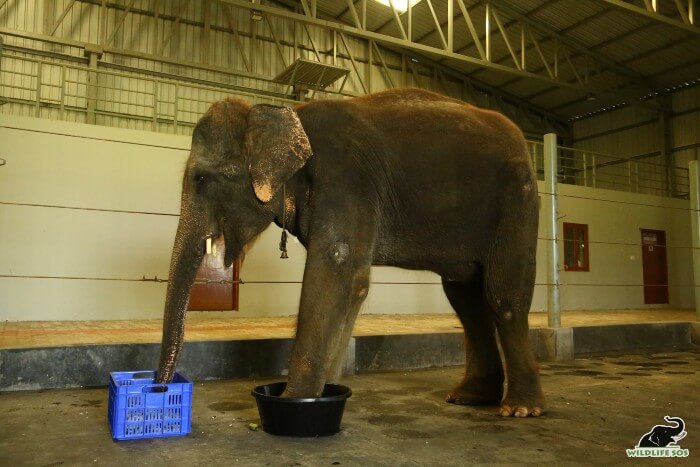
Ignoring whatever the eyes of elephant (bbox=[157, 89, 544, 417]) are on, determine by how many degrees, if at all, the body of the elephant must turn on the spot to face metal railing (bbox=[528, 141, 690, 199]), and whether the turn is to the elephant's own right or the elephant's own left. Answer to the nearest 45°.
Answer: approximately 135° to the elephant's own right

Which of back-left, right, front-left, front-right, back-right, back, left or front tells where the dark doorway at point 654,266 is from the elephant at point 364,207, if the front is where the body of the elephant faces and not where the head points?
back-right

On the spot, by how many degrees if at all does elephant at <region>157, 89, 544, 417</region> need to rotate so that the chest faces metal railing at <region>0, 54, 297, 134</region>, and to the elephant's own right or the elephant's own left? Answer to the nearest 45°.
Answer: approximately 45° to the elephant's own right

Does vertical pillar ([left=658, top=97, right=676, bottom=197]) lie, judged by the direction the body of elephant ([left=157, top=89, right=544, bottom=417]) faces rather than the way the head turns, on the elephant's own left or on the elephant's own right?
on the elephant's own right

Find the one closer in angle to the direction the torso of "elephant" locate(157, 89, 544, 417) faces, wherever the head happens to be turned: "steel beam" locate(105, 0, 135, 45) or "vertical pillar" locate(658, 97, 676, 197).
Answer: the steel beam

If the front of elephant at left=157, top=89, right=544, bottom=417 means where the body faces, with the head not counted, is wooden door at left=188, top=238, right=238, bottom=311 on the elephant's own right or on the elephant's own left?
on the elephant's own right

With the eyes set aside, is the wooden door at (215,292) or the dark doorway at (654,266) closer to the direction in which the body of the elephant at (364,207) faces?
the wooden door

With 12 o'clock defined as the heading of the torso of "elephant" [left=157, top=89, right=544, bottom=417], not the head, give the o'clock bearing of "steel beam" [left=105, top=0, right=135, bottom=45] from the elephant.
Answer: The steel beam is roughly at 2 o'clock from the elephant.

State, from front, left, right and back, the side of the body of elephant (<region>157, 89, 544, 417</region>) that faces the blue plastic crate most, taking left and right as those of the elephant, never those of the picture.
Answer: front

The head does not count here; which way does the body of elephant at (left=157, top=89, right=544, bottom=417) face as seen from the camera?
to the viewer's left

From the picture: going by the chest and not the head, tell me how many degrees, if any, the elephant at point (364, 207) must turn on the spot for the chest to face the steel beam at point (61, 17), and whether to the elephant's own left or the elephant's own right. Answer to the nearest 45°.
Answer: approximately 45° to the elephant's own right

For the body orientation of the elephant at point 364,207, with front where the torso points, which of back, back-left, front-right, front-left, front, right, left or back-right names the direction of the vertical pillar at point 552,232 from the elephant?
back-right

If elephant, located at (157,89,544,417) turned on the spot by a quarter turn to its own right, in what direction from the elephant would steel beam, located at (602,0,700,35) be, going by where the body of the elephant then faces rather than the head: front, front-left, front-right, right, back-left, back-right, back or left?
front-right

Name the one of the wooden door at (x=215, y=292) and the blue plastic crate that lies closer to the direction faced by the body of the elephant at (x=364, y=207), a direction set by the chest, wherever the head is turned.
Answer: the blue plastic crate

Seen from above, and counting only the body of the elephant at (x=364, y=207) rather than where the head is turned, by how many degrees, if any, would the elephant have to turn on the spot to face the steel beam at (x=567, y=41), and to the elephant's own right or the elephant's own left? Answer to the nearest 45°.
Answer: approximately 135° to the elephant's own right
